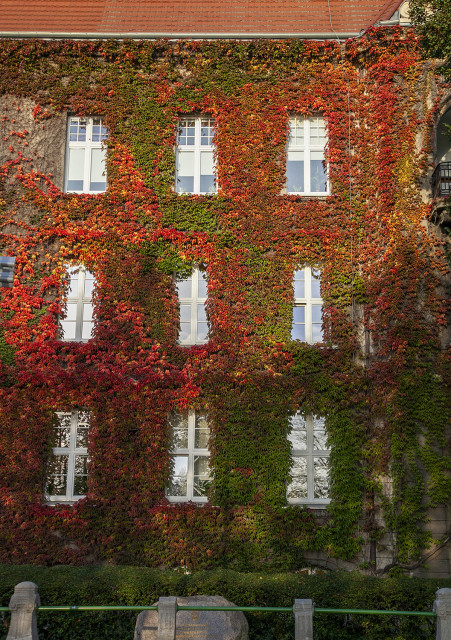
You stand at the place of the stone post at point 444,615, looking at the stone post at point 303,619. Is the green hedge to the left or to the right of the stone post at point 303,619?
right

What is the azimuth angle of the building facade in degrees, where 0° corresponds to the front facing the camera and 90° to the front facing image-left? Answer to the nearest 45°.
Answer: approximately 0°

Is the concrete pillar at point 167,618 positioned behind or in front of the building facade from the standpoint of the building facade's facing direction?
in front

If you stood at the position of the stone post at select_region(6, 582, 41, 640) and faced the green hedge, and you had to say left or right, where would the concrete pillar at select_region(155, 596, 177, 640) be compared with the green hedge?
right

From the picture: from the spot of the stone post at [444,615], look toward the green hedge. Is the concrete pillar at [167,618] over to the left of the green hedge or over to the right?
left

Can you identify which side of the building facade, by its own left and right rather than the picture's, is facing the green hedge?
front

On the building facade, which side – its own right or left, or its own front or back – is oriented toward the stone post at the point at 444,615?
front

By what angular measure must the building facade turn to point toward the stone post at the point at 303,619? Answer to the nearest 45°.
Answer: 0° — it already faces it
